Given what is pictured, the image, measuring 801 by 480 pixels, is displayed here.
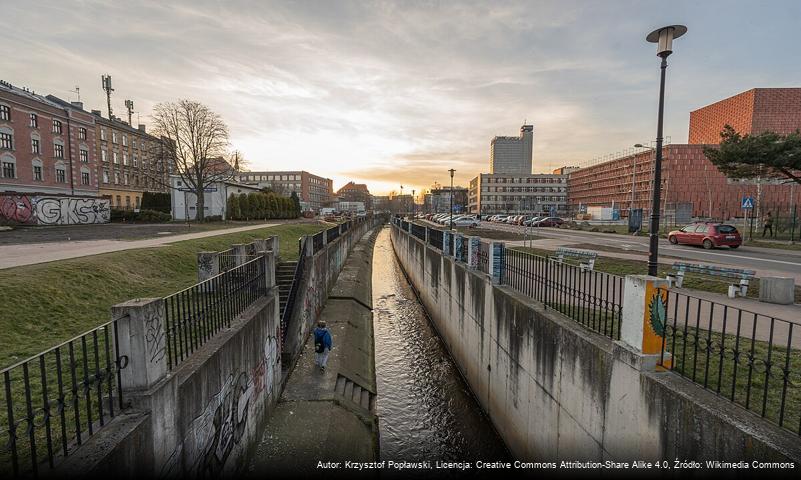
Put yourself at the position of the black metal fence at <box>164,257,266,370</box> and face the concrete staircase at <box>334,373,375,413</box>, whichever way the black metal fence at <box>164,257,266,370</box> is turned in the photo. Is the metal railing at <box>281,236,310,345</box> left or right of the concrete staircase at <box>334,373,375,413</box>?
left

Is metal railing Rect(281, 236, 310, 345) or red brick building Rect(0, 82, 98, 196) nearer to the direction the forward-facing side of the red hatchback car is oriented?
the red brick building

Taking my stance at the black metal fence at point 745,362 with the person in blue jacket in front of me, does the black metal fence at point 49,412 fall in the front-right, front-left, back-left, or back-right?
front-left

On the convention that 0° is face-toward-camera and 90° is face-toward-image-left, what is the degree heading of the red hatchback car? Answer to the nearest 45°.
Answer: approximately 135°

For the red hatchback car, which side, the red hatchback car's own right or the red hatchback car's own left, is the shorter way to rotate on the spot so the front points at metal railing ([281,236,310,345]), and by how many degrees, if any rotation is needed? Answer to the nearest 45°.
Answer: approximately 90° to the red hatchback car's own left

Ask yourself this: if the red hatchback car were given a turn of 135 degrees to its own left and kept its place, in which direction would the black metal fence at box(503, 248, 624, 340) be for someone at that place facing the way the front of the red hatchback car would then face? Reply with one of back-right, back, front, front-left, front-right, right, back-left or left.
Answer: front

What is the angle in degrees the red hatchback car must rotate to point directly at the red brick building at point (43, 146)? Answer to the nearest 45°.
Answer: approximately 45° to its left

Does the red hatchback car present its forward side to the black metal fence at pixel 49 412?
no

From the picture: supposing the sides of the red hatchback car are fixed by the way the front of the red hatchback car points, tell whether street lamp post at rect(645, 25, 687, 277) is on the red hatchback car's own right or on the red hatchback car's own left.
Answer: on the red hatchback car's own left

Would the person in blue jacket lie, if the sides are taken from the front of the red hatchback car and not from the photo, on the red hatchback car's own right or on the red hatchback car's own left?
on the red hatchback car's own left

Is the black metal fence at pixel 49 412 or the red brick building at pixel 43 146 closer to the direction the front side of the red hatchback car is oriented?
the red brick building

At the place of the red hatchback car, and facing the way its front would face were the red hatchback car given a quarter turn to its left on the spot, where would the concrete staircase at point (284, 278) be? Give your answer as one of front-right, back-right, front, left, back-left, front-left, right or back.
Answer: front
